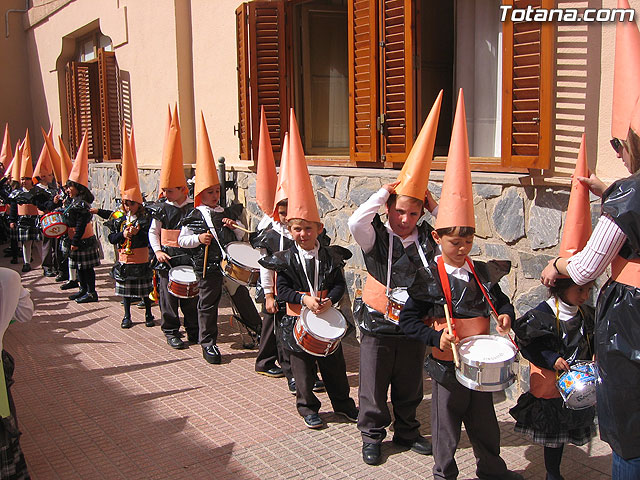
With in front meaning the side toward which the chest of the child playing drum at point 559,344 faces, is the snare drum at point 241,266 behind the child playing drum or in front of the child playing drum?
behind

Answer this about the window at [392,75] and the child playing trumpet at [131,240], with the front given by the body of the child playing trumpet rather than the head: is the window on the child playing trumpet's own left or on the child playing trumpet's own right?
on the child playing trumpet's own left

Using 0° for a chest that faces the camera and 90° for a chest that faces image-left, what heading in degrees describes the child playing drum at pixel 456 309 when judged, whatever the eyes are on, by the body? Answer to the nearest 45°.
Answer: approximately 315°

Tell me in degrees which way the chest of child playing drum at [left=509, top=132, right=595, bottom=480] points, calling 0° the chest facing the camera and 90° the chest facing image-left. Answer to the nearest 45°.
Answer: approximately 315°

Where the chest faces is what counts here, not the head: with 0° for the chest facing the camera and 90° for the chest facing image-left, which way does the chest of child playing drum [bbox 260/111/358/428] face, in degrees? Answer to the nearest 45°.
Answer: approximately 0°

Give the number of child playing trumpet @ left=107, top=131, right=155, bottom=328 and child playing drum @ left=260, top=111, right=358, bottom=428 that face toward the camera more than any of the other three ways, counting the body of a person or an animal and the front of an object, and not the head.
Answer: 2

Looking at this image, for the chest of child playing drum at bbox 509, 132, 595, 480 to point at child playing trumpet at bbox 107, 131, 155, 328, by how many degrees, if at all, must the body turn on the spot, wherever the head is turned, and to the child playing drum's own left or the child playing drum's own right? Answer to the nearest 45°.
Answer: approximately 180°

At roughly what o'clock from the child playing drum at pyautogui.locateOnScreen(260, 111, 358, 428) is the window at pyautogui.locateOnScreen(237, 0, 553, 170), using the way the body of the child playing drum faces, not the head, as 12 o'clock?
The window is roughly at 7 o'clock from the child playing drum.
